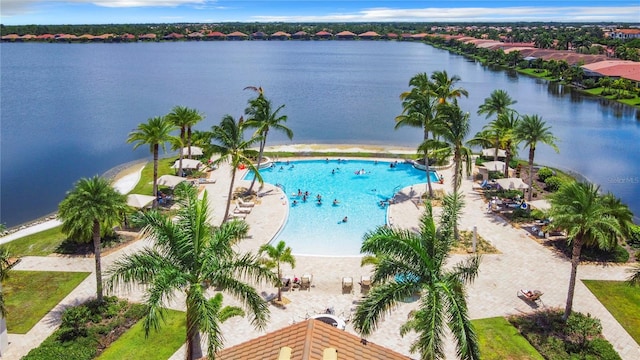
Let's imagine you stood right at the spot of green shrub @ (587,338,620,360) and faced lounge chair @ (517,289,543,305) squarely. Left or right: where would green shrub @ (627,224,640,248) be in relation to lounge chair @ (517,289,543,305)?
right

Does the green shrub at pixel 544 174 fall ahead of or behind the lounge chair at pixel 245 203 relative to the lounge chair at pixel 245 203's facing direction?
ahead

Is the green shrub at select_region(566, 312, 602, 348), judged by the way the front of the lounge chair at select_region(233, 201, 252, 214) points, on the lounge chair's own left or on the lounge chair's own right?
on the lounge chair's own right

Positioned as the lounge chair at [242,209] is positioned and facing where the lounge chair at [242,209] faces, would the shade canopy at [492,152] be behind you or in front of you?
in front

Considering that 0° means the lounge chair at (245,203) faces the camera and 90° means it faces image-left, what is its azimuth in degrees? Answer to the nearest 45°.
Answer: approximately 270°

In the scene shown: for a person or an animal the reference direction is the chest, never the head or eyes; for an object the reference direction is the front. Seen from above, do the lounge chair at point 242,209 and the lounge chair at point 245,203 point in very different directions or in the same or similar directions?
same or similar directions

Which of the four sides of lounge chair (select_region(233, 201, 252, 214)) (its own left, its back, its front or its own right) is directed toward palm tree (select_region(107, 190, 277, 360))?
right

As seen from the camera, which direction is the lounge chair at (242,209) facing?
to the viewer's right

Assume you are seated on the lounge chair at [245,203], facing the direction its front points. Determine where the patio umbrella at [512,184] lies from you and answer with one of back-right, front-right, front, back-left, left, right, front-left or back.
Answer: front

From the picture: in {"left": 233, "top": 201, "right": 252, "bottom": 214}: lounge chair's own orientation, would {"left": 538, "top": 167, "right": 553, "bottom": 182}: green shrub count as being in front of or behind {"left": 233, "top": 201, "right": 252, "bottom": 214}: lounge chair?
in front

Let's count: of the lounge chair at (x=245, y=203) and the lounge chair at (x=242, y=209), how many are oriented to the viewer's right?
2
